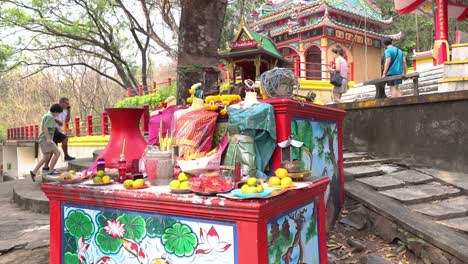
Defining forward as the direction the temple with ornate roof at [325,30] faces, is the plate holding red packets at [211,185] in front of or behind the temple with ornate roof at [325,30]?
in front

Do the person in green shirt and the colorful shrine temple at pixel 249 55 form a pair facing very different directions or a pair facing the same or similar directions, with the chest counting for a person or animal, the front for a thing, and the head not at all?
very different directions

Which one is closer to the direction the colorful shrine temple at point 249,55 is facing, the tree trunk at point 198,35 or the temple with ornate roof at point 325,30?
the tree trunk

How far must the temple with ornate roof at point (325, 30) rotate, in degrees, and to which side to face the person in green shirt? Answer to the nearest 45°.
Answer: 0° — it already faces them

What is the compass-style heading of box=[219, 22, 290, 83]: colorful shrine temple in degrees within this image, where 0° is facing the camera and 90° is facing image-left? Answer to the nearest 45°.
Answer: approximately 45°

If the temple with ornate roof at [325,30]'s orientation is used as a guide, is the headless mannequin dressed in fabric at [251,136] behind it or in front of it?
in front

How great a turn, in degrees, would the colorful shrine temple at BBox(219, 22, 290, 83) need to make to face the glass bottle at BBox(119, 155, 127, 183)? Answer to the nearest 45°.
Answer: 0° — it already faces it

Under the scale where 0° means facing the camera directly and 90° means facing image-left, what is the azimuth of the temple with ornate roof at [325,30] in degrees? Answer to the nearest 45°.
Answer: approximately 45°

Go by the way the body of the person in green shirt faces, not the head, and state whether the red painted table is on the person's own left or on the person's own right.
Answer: on the person's own right

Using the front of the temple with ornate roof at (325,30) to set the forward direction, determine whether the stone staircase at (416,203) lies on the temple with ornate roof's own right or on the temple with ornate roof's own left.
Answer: on the temple with ornate roof's own left

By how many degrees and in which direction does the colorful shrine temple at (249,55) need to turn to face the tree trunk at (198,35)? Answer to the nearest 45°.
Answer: approximately 90° to its right

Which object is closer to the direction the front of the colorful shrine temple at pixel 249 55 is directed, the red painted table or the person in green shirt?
the red painted table
